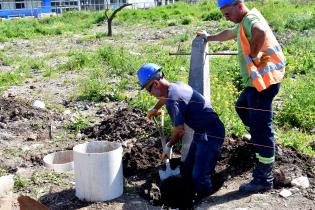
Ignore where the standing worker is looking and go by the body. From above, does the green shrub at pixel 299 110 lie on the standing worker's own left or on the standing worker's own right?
on the standing worker's own right

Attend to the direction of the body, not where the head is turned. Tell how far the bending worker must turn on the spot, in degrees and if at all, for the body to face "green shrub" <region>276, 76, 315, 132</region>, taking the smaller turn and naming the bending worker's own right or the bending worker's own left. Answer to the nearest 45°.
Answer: approximately 135° to the bending worker's own right

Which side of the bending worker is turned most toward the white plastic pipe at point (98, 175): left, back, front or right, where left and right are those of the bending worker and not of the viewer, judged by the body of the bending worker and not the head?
front

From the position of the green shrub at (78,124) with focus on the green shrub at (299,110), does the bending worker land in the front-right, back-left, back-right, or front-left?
front-right

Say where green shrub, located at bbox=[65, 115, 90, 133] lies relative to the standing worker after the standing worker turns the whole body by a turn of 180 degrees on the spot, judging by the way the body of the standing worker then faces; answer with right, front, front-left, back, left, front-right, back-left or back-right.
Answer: back-left

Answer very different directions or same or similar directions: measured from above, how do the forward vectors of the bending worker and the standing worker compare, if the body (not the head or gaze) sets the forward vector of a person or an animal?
same or similar directions

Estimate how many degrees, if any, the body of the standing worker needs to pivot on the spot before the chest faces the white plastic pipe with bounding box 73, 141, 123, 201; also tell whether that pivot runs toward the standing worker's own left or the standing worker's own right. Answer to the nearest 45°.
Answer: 0° — they already face it

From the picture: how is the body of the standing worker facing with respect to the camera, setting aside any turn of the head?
to the viewer's left

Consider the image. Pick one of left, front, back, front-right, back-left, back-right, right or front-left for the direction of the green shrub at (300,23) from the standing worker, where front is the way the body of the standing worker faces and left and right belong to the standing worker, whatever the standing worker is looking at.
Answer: right

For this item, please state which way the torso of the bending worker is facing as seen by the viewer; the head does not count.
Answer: to the viewer's left

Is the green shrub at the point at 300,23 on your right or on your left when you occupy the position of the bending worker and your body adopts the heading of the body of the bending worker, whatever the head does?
on your right

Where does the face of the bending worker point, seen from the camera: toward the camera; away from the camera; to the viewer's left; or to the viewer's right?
to the viewer's left

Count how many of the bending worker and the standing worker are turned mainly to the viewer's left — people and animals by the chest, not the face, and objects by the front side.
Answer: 2
